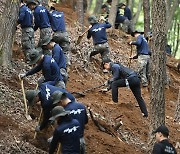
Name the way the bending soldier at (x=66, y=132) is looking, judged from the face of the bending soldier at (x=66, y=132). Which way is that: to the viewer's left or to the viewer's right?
to the viewer's left

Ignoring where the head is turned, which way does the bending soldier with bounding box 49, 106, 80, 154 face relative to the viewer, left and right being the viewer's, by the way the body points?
facing away from the viewer and to the left of the viewer

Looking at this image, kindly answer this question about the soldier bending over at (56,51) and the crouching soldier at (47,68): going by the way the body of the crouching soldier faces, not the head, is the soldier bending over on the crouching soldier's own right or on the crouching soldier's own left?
on the crouching soldier's own right

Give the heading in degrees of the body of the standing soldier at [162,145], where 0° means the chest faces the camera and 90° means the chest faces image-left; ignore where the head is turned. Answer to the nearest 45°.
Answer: approximately 135°

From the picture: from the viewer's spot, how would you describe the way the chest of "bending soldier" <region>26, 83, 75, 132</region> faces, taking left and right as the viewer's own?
facing to the left of the viewer

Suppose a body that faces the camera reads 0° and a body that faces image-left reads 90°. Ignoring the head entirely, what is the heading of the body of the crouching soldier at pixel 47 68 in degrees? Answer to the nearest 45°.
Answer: approximately 90°

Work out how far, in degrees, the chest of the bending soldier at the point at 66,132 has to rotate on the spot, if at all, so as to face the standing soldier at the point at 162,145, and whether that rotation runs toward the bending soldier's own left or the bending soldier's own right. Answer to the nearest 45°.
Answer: approximately 135° to the bending soldier's own right
